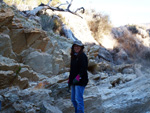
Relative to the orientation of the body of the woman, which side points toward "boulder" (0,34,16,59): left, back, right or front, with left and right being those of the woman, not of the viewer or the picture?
right

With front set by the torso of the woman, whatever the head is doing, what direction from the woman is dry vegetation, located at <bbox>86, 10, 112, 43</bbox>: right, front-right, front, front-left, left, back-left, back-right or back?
back-right

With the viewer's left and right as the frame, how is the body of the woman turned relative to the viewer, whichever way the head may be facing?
facing the viewer and to the left of the viewer
